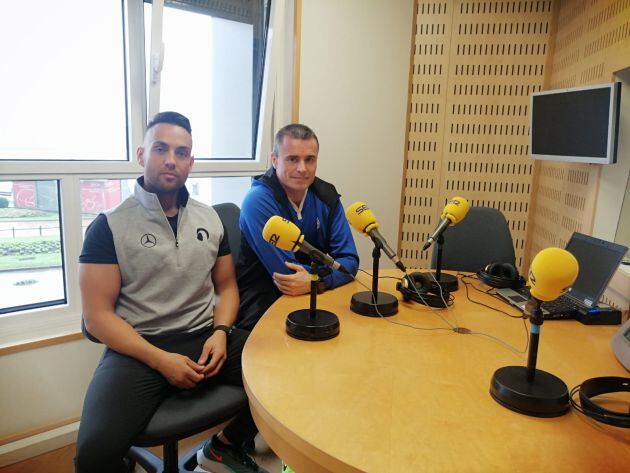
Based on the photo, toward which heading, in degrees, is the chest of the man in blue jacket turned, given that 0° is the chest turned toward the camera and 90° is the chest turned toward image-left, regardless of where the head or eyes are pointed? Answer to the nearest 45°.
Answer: approximately 315°

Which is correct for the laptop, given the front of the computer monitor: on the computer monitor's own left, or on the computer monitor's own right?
on the computer monitor's own left

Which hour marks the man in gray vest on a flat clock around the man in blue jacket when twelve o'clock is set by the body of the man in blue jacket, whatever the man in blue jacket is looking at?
The man in gray vest is roughly at 3 o'clock from the man in blue jacket.

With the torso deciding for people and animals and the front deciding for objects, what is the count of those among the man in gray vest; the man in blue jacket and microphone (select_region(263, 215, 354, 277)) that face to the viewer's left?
1

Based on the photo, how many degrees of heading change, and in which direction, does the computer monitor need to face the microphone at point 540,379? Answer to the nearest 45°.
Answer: approximately 45° to its left

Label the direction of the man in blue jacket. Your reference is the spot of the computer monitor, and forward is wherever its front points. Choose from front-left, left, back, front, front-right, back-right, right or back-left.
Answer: front

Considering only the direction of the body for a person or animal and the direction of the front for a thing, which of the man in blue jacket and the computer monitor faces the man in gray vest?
the computer monitor

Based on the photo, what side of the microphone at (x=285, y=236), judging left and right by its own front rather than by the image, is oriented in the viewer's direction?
left

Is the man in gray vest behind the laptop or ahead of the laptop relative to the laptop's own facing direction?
ahead

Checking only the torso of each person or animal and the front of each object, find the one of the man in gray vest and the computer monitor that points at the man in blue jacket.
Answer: the computer monitor
